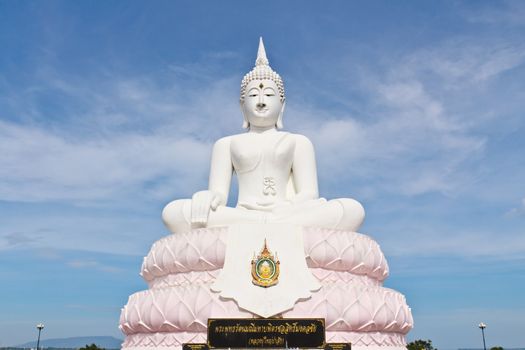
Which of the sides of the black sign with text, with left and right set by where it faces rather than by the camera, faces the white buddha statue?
back

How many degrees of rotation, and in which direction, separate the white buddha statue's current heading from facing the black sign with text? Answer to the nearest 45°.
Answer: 0° — it already faces it

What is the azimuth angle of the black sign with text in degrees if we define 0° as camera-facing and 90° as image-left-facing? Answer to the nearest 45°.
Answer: approximately 0°

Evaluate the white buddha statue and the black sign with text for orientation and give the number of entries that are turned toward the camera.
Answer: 2
